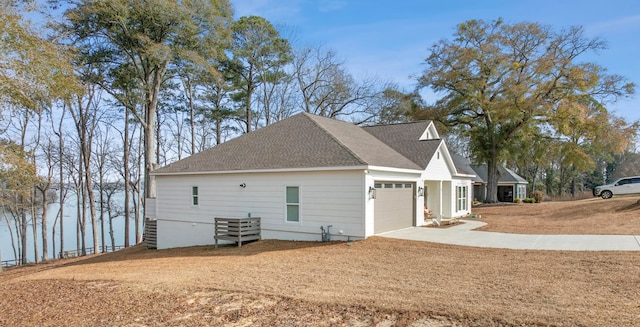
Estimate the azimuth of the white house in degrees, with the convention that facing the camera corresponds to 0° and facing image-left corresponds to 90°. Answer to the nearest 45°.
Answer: approximately 315°

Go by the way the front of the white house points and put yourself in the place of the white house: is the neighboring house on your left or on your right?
on your left
